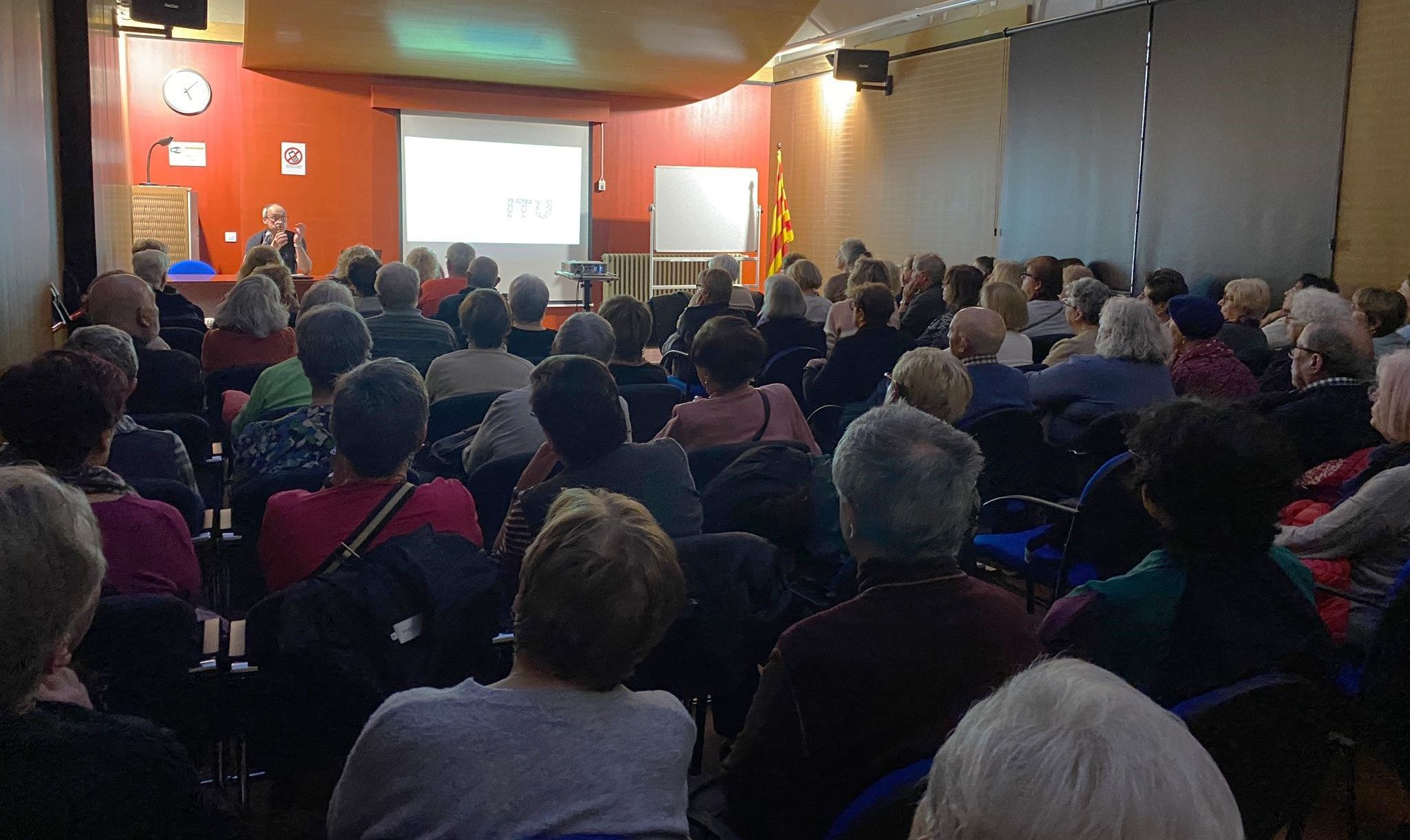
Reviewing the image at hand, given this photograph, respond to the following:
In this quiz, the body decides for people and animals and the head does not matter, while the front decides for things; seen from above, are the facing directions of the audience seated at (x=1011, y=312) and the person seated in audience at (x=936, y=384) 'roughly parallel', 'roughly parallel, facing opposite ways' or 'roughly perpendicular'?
roughly parallel

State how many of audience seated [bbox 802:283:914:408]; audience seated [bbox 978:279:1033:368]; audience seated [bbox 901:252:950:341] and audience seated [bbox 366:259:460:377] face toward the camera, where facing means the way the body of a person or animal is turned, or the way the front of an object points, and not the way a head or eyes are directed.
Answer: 0

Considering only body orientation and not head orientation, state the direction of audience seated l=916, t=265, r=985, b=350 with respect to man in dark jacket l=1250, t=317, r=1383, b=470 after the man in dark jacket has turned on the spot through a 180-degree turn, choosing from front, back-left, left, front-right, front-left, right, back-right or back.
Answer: back

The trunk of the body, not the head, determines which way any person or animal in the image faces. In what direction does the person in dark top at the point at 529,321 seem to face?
away from the camera

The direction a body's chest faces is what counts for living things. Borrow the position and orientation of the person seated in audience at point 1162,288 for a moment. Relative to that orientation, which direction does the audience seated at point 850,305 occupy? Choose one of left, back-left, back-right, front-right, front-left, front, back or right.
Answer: front-left

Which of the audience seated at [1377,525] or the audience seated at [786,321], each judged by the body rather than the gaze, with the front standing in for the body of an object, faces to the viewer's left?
the audience seated at [1377,525]

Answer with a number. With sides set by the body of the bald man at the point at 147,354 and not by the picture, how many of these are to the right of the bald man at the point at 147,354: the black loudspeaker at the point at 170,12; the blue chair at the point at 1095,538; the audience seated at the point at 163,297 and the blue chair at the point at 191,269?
1

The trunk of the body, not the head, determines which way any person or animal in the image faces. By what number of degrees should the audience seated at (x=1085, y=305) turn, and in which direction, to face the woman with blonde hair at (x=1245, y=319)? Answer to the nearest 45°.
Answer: approximately 90° to their right

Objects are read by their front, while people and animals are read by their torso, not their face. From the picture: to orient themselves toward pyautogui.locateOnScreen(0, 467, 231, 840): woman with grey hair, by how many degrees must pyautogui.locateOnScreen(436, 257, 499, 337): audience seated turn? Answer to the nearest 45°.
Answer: approximately 180°

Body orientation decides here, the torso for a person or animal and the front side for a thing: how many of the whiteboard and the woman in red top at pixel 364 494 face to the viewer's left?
0

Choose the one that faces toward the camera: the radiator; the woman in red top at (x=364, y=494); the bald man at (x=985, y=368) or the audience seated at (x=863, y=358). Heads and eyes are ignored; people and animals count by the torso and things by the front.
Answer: the radiator

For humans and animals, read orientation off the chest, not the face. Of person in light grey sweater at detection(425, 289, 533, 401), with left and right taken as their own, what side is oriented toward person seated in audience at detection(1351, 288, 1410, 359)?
right

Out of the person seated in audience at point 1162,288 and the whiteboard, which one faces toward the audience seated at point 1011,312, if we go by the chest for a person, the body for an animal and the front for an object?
the whiteboard

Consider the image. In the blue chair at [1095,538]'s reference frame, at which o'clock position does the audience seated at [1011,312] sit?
The audience seated is roughly at 1 o'clock from the blue chair.

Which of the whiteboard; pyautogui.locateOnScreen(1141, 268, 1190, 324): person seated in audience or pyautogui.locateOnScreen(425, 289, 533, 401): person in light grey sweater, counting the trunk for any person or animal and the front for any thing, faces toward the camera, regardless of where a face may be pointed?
the whiteboard

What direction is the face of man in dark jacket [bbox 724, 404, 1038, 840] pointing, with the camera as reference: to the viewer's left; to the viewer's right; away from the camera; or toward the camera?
away from the camera

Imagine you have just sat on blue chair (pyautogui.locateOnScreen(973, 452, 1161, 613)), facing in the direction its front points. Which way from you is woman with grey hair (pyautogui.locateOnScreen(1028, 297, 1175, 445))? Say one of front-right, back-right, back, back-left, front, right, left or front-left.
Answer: front-right
